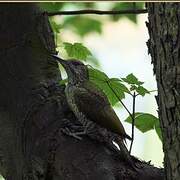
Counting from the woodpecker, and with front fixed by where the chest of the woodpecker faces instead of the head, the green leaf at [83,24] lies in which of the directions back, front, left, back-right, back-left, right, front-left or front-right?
right

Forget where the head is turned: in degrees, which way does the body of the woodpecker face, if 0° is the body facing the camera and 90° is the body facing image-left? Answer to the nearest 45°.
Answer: approximately 90°
